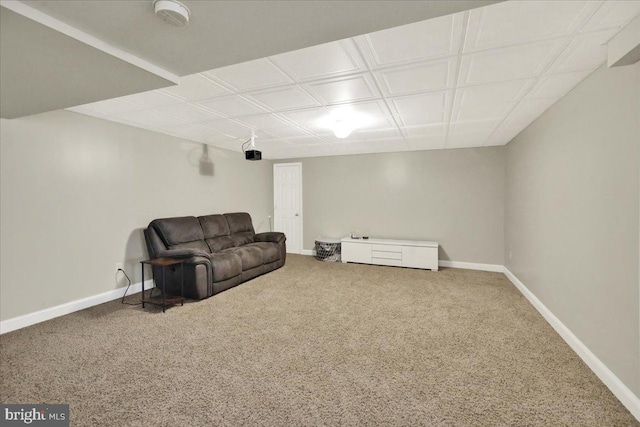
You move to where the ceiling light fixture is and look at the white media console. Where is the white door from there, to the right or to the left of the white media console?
left

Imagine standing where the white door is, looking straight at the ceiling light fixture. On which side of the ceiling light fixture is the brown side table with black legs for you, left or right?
right

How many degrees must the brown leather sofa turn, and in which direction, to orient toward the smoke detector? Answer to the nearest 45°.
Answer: approximately 45° to its right

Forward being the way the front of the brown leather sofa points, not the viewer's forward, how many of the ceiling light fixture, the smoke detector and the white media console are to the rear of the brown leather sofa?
0

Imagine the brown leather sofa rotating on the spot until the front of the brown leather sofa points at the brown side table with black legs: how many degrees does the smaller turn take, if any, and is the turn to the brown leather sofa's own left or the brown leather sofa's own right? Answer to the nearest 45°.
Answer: approximately 90° to the brown leather sofa's own right

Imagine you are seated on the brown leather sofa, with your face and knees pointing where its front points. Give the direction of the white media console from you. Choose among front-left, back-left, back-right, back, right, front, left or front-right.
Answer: front-left

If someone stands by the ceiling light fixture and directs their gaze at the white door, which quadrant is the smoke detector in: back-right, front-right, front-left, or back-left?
back-left

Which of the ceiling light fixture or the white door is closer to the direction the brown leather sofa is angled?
the ceiling light fixture

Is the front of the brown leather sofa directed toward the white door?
no

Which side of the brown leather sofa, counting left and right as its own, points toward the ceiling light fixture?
front

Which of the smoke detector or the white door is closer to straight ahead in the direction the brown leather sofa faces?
the smoke detector
